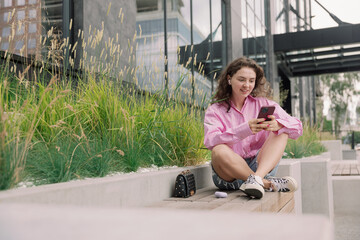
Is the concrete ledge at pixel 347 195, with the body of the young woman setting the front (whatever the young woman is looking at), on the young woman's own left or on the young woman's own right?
on the young woman's own left

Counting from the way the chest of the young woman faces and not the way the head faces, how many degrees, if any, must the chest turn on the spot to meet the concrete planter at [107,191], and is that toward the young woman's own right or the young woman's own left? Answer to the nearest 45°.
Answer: approximately 90° to the young woman's own right

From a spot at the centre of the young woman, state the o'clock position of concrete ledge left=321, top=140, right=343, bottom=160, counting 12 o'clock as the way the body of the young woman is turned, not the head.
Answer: The concrete ledge is roughly at 8 o'clock from the young woman.

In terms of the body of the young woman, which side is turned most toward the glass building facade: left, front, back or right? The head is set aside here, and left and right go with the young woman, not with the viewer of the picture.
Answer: back

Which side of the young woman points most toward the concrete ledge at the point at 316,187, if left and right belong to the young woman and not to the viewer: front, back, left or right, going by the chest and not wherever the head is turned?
left

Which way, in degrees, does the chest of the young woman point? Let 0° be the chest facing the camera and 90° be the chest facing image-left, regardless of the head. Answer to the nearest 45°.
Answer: approximately 315°

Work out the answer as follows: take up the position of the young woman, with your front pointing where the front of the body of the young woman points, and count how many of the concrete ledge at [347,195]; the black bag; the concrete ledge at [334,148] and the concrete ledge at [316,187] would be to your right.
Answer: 1

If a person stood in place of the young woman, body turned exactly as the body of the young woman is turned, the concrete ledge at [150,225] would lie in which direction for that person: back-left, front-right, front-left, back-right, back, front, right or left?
front-right

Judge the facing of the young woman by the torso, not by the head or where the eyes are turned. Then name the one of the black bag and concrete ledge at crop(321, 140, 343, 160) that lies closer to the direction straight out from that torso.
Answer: the black bag

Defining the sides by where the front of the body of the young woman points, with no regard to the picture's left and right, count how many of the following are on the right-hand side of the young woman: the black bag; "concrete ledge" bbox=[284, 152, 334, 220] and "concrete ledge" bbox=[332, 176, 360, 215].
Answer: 1

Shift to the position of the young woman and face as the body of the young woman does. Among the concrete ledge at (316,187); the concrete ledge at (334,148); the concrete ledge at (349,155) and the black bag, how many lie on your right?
1

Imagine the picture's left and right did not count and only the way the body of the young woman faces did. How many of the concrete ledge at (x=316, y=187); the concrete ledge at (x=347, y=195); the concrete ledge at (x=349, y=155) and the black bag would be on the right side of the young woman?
1

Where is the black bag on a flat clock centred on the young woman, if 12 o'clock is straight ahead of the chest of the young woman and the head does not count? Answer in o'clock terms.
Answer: The black bag is roughly at 3 o'clock from the young woman.

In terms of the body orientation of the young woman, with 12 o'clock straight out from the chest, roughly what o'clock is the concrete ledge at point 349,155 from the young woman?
The concrete ledge is roughly at 8 o'clock from the young woman.

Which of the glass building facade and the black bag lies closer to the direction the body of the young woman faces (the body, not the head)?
the black bag
